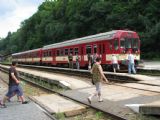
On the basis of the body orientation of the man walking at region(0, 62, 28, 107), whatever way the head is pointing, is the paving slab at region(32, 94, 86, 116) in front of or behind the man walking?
in front
